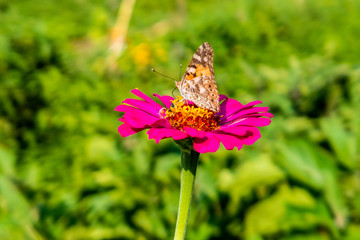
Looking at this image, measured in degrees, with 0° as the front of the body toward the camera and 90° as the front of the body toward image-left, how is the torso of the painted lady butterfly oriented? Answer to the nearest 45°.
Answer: approximately 90°
